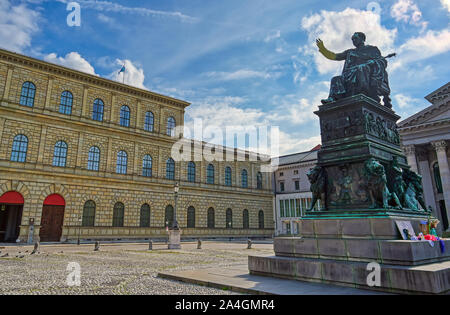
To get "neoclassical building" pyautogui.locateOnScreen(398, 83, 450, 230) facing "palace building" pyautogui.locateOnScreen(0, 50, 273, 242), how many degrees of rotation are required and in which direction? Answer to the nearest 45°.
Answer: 0° — it already faces it

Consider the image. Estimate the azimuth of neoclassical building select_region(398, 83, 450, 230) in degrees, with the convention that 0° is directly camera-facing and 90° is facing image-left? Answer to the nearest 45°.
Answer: approximately 45°

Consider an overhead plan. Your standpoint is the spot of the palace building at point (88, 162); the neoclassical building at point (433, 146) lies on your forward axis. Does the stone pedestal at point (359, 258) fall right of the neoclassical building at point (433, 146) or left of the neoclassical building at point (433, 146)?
right

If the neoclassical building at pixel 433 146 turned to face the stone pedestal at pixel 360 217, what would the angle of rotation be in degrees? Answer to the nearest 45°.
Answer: approximately 45° to its left
